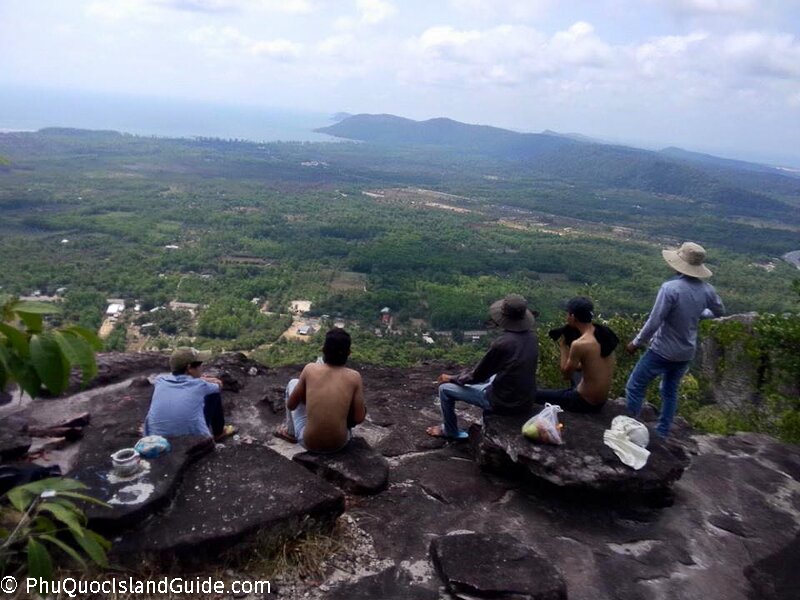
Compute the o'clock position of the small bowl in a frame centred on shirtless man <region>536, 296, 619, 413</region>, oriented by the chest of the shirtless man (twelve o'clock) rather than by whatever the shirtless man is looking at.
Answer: The small bowl is roughly at 9 o'clock from the shirtless man.

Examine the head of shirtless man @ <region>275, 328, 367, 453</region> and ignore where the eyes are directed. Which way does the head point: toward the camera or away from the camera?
away from the camera

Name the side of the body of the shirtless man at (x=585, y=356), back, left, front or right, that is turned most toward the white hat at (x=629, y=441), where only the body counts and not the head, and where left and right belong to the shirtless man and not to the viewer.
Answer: back

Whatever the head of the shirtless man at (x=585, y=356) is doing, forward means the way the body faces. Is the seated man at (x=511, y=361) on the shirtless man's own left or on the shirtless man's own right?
on the shirtless man's own left

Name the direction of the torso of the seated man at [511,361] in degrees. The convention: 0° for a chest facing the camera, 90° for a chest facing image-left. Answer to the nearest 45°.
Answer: approximately 90°

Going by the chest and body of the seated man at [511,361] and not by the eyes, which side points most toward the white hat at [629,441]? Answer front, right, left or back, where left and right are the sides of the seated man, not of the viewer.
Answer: back

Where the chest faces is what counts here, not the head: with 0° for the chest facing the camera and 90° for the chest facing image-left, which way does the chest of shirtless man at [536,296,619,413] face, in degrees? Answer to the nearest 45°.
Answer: approximately 135°

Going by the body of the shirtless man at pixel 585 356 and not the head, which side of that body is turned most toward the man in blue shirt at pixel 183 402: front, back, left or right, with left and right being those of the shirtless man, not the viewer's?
left

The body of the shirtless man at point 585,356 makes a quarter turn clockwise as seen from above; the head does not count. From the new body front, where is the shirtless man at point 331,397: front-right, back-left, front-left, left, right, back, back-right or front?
back

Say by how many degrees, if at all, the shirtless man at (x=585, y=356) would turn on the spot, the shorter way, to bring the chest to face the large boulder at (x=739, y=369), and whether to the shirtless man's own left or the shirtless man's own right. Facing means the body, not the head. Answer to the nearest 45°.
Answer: approximately 90° to the shirtless man's own right
